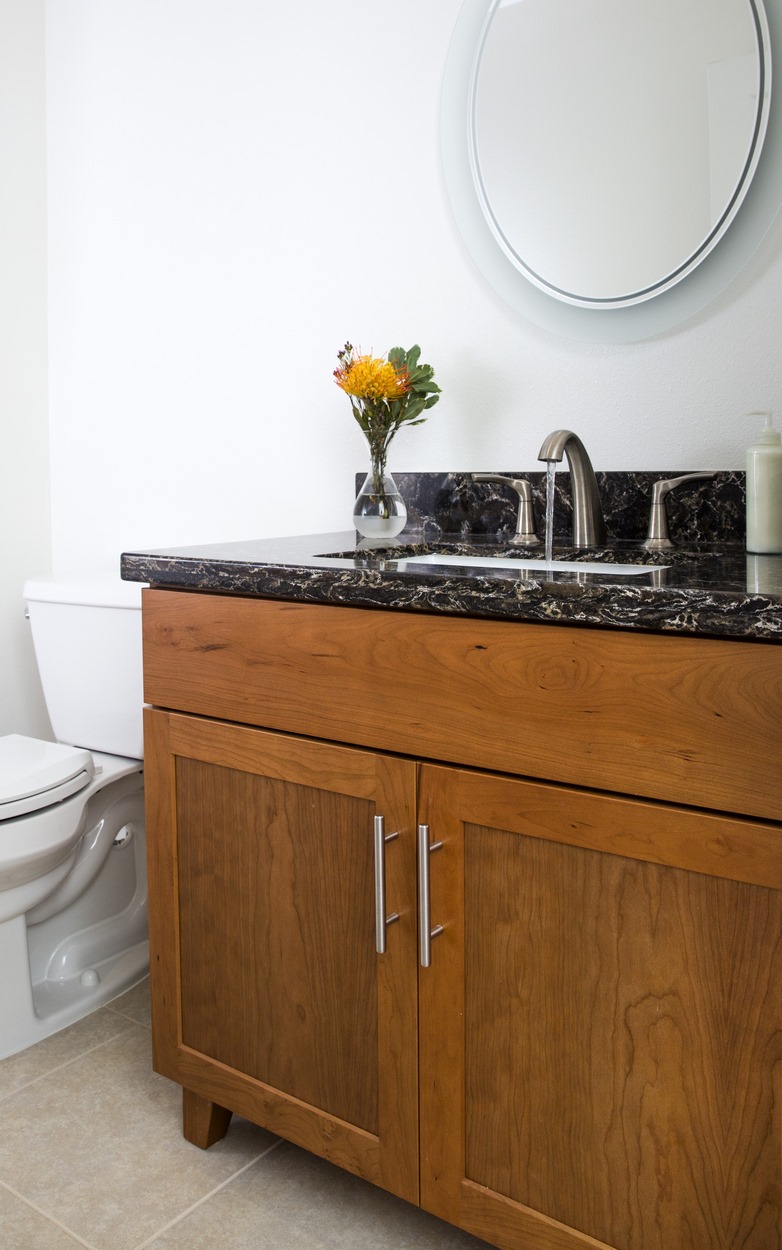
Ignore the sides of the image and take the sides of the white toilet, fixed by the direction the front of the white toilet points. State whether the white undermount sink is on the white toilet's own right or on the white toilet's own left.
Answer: on the white toilet's own left

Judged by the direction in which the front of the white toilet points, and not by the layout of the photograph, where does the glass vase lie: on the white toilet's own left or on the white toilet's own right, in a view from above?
on the white toilet's own left

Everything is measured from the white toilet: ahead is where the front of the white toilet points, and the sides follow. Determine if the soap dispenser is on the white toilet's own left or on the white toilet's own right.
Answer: on the white toilet's own left

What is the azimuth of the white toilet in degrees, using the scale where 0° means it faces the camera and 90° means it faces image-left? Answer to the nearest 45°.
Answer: approximately 45°
